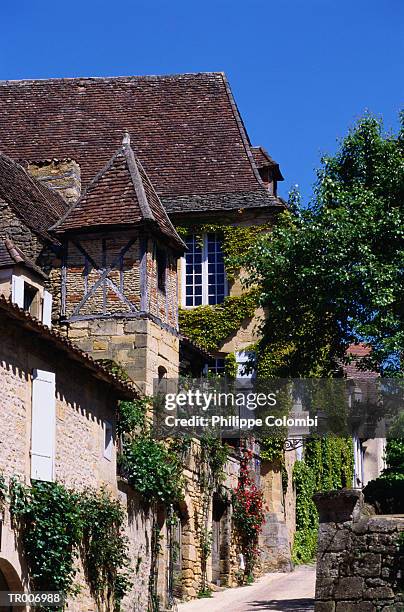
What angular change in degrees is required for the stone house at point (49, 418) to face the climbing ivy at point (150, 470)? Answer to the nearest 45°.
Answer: approximately 135° to its left

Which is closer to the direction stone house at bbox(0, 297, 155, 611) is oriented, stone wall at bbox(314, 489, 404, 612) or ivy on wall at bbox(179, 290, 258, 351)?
the stone wall

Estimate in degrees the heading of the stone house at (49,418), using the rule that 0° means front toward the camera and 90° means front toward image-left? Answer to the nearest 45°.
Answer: approximately 315°

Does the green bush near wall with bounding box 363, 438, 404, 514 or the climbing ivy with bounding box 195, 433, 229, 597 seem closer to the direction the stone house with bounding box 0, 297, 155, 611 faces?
the green bush near wall

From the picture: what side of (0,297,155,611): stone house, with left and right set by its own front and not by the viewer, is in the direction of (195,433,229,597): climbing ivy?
left

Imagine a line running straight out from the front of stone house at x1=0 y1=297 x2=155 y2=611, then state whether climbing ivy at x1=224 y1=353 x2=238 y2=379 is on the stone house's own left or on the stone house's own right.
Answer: on the stone house's own left

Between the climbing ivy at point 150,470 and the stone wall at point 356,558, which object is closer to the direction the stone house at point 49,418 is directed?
the stone wall

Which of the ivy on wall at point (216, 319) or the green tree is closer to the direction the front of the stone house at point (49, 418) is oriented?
the green tree
